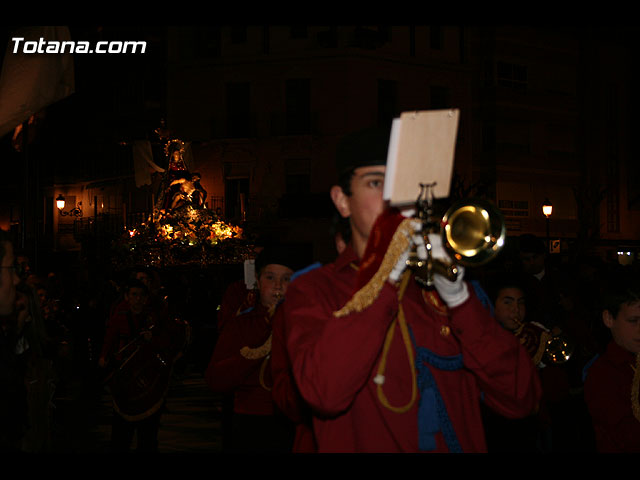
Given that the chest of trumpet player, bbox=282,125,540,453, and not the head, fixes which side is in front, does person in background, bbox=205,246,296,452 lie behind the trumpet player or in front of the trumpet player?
behind

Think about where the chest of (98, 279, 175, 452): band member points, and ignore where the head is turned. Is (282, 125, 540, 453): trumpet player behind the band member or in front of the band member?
in front

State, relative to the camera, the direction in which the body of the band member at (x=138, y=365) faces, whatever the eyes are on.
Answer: toward the camera

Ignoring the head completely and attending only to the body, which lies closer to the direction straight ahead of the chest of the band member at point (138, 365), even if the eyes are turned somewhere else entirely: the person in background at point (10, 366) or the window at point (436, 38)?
the person in background

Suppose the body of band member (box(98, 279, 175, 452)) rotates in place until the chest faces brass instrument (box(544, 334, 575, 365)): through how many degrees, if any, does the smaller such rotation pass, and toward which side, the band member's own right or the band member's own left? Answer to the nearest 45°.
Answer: approximately 45° to the band member's own left

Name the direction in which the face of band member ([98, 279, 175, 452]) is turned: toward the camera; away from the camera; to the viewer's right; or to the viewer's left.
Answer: toward the camera

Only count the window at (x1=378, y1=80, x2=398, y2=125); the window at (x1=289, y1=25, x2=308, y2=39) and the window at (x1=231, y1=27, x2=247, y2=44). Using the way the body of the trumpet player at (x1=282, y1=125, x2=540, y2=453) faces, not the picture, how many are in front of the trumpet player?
0

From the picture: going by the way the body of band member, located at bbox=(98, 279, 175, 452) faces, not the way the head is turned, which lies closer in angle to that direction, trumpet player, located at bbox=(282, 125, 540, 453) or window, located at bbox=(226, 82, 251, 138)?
the trumpet player

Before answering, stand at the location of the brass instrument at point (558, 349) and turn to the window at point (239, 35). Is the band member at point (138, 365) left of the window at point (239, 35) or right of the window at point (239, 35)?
left

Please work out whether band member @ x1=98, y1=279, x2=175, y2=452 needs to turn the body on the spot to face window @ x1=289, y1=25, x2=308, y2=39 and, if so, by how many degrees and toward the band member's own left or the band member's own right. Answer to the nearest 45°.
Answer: approximately 180°

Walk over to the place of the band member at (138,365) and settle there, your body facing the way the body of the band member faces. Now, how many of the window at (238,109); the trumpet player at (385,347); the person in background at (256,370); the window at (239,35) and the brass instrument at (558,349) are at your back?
2

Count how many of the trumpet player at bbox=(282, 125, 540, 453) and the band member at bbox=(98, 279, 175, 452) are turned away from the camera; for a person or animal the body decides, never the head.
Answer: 0

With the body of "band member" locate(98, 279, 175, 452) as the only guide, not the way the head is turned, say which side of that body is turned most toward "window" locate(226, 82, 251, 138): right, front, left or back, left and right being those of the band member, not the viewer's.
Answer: back

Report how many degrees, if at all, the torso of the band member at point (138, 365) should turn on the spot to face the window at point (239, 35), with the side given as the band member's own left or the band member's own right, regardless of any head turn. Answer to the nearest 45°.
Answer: approximately 180°
